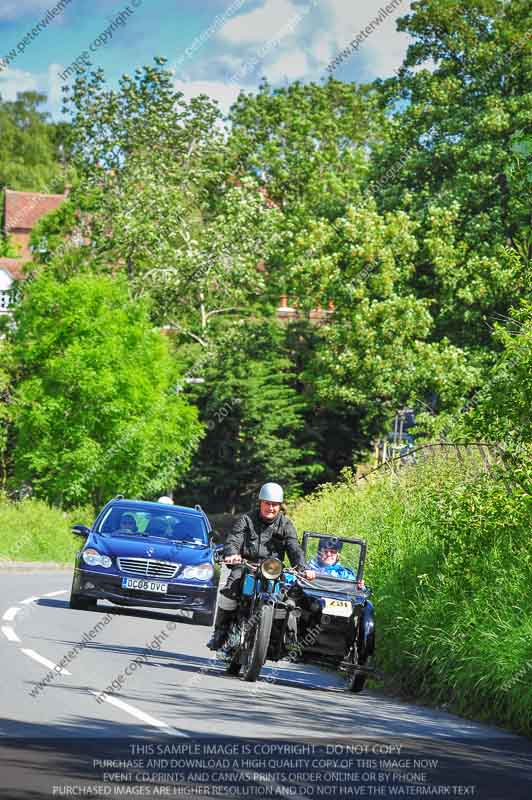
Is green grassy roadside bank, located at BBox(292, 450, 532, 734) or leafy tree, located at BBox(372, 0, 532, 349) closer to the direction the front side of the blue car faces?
the green grassy roadside bank

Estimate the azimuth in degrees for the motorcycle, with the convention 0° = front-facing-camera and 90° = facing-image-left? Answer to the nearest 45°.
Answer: approximately 0°

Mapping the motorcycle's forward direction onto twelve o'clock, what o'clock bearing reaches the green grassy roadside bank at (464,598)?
The green grassy roadside bank is roughly at 8 o'clock from the motorcycle.

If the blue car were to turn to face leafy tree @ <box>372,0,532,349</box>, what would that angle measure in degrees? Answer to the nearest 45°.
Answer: approximately 180°

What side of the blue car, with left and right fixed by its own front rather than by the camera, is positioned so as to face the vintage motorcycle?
front

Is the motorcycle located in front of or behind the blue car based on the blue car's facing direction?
in front

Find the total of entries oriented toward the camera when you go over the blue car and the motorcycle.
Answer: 2

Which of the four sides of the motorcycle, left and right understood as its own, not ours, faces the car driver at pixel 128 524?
back
